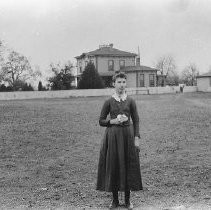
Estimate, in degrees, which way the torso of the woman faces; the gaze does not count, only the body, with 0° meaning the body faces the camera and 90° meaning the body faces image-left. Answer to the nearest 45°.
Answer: approximately 0°
